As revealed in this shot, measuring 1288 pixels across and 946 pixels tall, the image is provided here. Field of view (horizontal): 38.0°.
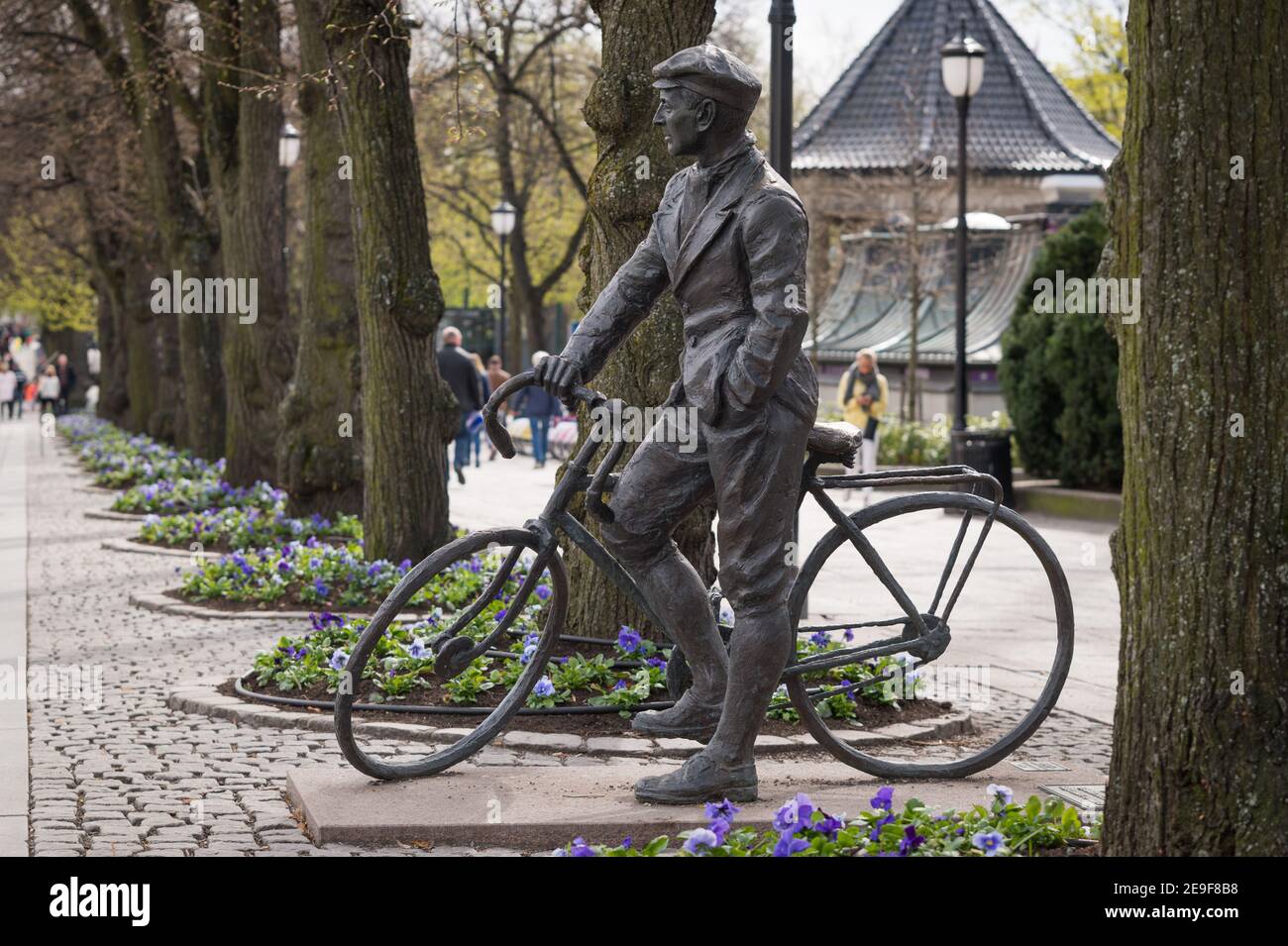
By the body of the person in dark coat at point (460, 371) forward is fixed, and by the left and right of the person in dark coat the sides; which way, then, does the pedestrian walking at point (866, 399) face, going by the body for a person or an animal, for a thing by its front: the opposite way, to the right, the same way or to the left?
the opposite way

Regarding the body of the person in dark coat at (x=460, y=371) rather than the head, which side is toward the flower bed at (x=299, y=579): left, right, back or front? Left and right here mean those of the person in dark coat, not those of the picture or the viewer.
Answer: back

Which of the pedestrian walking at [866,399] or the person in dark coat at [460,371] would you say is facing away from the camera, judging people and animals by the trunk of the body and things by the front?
the person in dark coat

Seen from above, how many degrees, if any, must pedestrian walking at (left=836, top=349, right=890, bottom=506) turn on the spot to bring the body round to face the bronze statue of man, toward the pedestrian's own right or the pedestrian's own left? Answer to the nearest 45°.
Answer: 0° — they already face it

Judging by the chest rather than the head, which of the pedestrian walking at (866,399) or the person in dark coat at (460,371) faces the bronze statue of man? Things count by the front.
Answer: the pedestrian walking

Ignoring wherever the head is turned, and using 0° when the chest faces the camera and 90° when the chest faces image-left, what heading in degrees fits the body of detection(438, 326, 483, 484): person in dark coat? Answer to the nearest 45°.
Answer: approximately 180°

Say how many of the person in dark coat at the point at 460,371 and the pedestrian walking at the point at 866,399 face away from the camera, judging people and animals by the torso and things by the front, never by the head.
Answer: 1

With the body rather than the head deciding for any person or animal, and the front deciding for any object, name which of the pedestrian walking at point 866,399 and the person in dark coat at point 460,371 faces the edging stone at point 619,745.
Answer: the pedestrian walking

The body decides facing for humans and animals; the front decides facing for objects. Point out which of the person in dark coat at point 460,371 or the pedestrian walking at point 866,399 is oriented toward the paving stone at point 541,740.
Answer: the pedestrian walking

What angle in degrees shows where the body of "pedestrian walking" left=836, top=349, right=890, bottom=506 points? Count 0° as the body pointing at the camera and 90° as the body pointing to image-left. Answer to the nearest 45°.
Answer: approximately 0°

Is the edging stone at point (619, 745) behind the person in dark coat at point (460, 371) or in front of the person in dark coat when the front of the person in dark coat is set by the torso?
behind

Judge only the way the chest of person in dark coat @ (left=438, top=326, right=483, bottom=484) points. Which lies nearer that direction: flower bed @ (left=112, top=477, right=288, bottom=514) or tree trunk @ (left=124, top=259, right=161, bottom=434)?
the tree trunk
